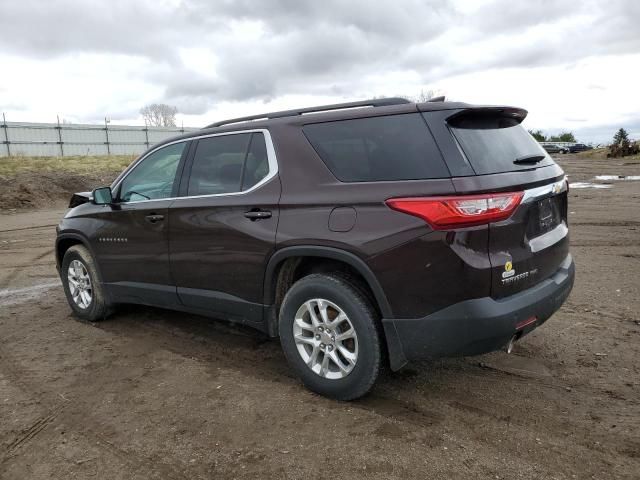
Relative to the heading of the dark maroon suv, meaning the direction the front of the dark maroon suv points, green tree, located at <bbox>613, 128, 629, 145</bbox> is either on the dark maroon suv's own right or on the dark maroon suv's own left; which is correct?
on the dark maroon suv's own right

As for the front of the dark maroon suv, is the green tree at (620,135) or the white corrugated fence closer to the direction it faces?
the white corrugated fence

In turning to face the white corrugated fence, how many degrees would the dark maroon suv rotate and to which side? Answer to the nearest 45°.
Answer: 0° — it already faces it

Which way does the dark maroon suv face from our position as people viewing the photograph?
facing away from the viewer and to the left of the viewer

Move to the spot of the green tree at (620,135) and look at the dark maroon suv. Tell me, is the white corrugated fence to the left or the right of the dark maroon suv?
right
